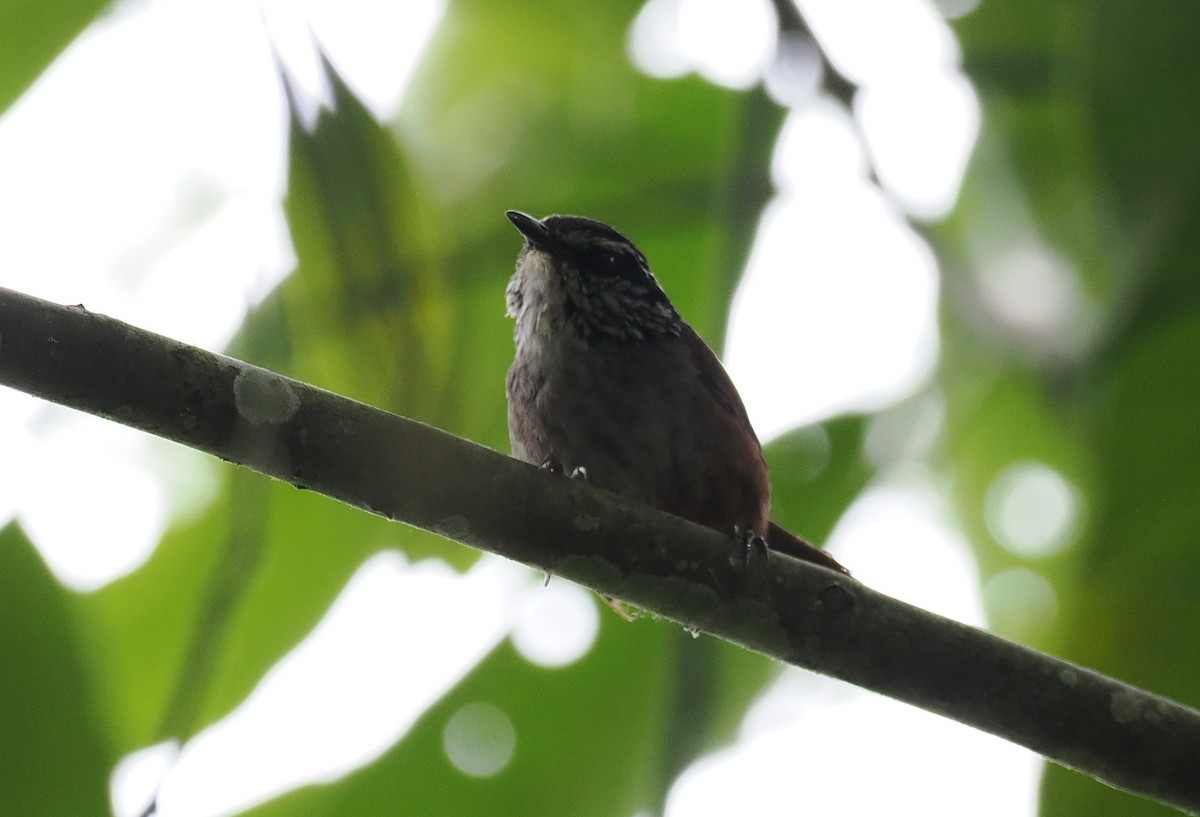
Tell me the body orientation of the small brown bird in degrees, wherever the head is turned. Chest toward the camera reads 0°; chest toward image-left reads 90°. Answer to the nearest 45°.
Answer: approximately 45°
